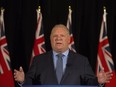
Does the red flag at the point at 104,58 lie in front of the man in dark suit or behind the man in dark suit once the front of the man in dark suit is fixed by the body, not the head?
behind

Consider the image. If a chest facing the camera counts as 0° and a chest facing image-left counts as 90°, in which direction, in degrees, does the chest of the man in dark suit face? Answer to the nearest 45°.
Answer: approximately 0°

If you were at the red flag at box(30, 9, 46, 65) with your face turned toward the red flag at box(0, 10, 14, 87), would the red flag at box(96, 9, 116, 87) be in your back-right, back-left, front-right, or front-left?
back-left

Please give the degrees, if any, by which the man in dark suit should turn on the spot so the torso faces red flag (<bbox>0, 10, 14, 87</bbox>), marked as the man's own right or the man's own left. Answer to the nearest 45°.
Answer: approximately 135° to the man's own right

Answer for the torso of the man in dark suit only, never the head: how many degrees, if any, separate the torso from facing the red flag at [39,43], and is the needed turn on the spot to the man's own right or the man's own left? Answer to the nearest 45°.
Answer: approximately 180°
